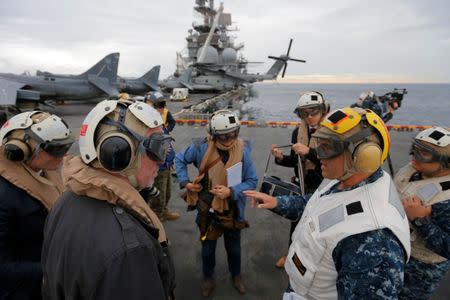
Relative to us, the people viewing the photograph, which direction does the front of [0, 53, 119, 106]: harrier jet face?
facing to the left of the viewer
